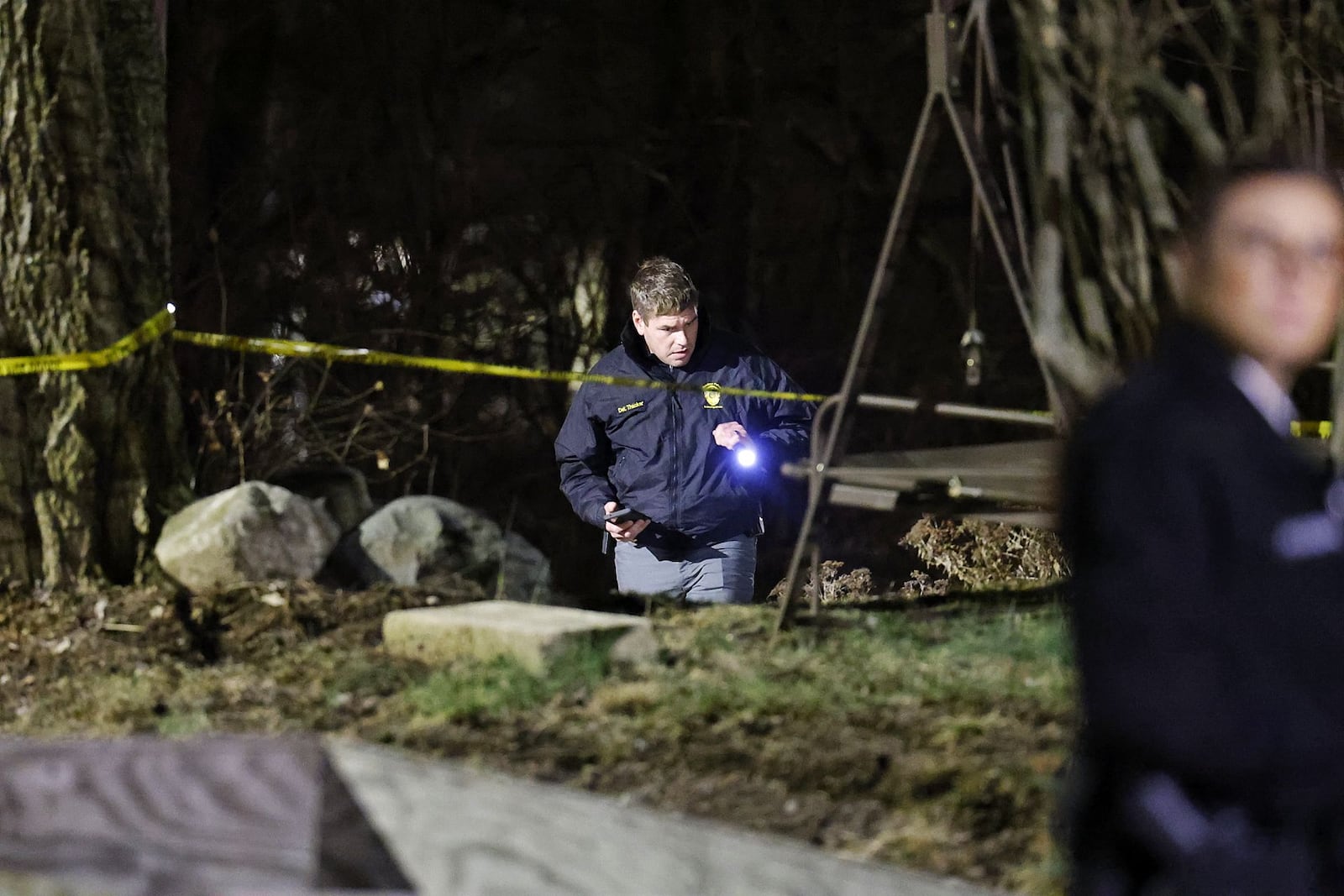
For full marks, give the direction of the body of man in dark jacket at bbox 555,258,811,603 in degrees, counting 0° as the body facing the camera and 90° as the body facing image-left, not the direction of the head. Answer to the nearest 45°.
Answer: approximately 0°

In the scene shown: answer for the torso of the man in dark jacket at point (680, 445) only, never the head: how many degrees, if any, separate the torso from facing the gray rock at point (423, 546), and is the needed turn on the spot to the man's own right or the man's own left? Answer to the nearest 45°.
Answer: approximately 90° to the man's own right

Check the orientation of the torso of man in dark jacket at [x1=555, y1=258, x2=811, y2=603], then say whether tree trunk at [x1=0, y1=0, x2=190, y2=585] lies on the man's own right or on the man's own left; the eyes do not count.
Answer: on the man's own right
